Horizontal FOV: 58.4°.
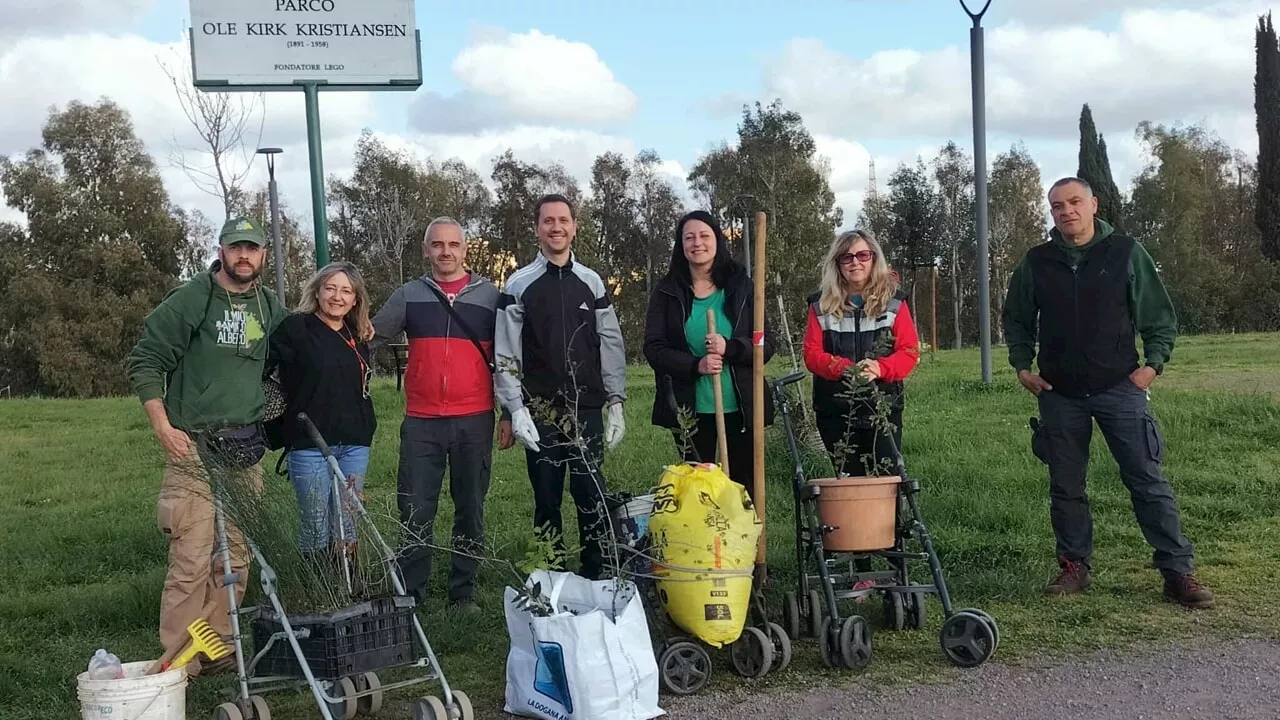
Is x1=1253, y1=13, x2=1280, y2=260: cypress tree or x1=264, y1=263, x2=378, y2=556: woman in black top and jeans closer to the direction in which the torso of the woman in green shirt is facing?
the woman in black top and jeans

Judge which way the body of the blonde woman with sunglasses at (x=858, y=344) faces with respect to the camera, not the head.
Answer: toward the camera

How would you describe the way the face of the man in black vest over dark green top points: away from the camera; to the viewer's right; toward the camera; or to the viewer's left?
toward the camera

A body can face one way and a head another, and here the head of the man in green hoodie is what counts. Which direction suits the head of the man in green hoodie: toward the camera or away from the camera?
toward the camera

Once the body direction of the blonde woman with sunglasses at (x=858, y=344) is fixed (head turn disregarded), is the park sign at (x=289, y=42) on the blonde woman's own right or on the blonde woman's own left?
on the blonde woman's own right

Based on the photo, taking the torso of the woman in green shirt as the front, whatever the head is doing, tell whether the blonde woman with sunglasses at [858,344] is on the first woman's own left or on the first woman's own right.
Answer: on the first woman's own left

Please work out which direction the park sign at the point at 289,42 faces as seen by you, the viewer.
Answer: facing the viewer

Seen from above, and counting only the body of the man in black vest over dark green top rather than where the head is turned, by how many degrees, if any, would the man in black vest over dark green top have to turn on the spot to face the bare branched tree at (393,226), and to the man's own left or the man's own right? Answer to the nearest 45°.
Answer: approximately 135° to the man's own right

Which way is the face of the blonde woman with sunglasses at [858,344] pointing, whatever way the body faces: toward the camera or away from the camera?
toward the camera

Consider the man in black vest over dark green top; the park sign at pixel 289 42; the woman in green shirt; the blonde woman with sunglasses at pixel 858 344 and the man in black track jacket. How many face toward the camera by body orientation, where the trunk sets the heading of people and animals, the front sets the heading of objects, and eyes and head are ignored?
5

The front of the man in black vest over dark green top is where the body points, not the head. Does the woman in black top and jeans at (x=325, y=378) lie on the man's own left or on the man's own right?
on the man's own right

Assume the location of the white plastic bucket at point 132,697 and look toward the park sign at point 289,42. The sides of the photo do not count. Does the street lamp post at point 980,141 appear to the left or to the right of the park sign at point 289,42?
right

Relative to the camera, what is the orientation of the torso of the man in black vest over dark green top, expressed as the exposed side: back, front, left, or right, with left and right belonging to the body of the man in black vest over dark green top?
front
